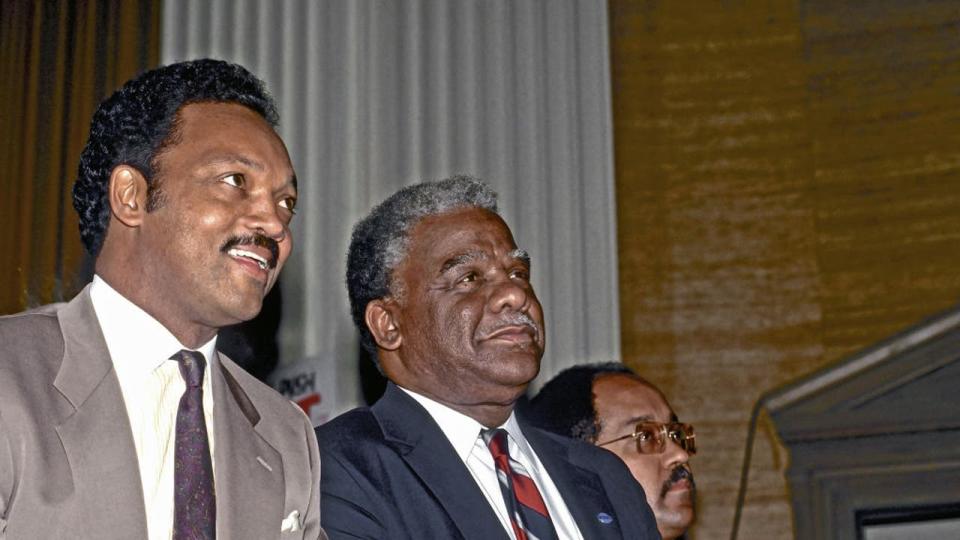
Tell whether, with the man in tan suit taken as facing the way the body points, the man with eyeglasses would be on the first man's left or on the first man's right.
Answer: on the first man's left

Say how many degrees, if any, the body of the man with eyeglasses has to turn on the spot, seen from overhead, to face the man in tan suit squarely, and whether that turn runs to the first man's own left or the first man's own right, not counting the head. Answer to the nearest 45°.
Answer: approximately 90° to the first man's own right

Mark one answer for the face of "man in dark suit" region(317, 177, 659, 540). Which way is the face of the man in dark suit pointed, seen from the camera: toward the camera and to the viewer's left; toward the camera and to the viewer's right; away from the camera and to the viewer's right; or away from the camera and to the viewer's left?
toward the camera and to the viewer's right

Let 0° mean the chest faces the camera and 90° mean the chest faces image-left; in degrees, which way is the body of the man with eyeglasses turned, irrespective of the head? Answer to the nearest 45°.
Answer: approximately 315°

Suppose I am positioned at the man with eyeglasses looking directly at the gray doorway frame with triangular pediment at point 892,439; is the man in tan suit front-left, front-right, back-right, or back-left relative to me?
back-right

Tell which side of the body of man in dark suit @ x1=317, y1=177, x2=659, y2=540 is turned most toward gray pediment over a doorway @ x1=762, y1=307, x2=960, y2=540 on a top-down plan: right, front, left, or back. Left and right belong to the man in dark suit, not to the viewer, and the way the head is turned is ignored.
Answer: left
